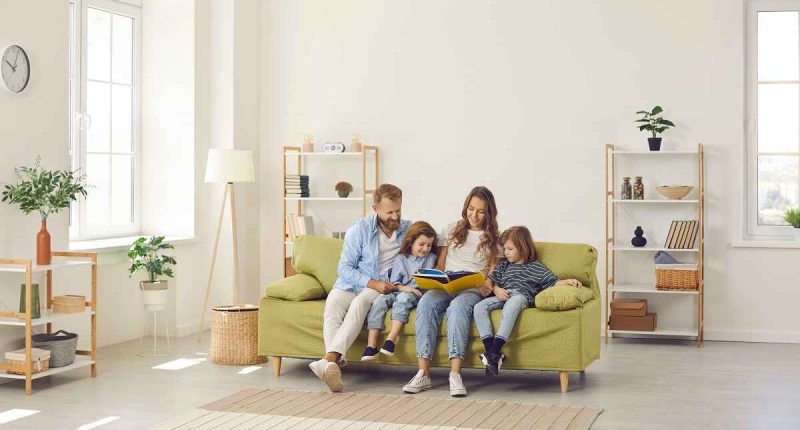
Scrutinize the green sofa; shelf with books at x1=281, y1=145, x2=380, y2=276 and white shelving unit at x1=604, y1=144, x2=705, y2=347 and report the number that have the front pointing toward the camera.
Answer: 3

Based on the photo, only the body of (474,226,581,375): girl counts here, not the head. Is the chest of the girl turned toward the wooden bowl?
no

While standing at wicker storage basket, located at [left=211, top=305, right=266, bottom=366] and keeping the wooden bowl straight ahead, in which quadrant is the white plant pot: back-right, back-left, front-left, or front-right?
back-left

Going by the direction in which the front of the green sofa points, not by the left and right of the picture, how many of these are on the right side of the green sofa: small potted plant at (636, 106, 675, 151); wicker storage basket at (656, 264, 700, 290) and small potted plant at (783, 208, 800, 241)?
0

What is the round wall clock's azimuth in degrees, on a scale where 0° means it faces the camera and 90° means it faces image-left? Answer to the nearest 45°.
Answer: approximately 315°

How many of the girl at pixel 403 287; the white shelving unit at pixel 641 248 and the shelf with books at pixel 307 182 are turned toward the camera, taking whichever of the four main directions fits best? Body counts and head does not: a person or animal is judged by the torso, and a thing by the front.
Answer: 3

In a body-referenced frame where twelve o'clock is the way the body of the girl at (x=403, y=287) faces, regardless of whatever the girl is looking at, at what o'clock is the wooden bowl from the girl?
The wooden bowl is roughly at 8 o'clock from the girl.

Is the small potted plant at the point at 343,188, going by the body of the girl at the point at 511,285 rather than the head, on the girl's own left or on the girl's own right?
on the girl's own right

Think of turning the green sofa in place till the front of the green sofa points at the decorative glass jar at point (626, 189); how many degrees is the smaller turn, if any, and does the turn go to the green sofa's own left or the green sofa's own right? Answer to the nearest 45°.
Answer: approximately 135° to the green sofa's own left

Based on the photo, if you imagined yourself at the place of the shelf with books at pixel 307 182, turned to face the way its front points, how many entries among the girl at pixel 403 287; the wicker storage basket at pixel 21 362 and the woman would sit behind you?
0

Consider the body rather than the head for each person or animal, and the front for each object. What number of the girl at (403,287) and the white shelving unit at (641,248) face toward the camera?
2

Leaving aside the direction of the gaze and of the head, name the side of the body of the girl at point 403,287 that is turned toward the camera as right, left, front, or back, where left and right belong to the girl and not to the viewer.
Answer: front

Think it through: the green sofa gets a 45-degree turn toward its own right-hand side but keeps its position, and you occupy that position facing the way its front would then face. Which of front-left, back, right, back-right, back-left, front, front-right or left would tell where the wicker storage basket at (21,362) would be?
front-right

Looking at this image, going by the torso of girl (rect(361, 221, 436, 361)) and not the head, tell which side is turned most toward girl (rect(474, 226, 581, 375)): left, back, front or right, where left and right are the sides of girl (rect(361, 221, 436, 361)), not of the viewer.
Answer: left

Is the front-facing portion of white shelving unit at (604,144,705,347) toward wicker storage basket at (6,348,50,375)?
no

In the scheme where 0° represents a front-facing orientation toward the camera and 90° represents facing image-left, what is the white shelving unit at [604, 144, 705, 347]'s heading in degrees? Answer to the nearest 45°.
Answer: approximately 0°
